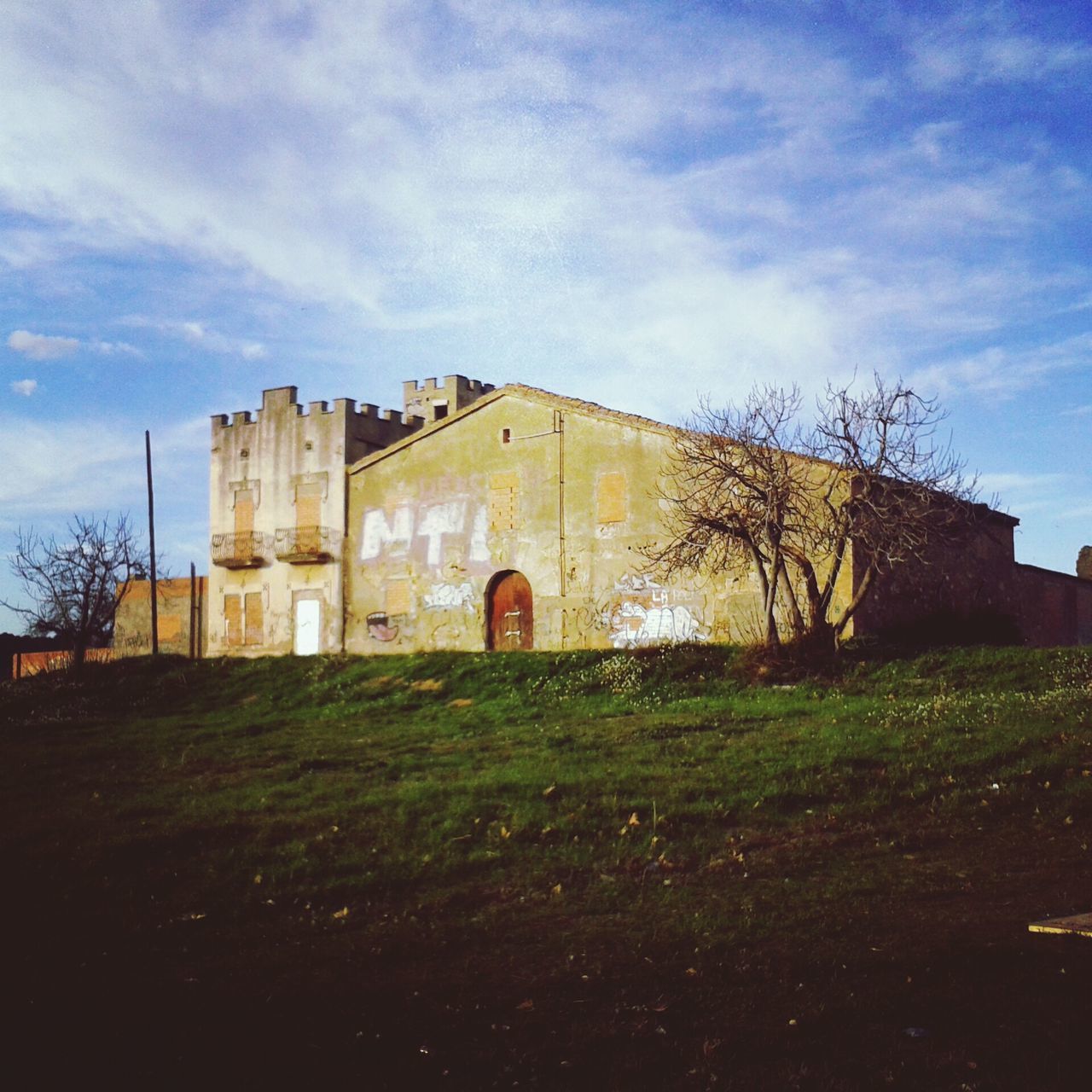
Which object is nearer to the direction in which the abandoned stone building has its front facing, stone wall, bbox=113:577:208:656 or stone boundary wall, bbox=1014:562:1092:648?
the stone wall

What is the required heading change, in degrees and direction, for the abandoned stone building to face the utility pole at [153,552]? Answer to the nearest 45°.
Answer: approximately 90° to its right

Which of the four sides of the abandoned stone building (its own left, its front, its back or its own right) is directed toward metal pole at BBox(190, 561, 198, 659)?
right

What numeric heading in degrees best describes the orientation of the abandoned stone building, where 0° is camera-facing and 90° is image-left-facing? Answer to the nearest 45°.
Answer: approximately 45°

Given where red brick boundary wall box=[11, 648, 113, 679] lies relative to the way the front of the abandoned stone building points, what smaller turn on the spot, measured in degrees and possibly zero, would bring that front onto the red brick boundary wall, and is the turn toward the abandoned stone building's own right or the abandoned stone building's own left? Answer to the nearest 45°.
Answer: approximately 90° to the abandoned stone building's own right

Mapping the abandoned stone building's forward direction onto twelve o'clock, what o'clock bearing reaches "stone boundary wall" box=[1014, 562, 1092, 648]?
The stone boundary wall is roughly at 7 o'clock from the abandoned stone building.

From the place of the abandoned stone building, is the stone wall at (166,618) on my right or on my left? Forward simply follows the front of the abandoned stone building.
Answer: on my right
